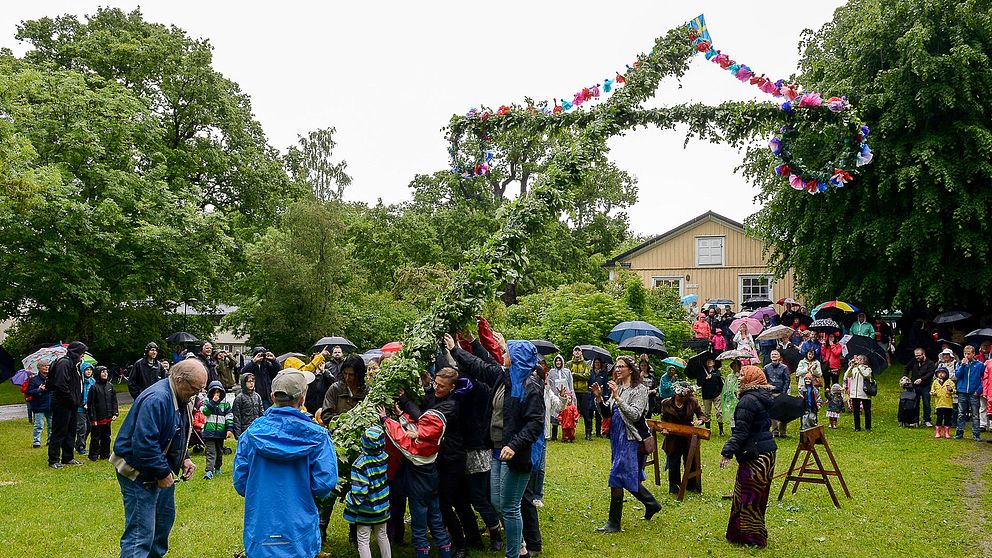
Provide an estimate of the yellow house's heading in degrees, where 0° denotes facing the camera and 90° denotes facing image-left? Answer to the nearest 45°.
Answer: approximately 0°

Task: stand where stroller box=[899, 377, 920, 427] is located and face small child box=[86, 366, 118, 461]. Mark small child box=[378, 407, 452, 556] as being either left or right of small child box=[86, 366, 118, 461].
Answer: left

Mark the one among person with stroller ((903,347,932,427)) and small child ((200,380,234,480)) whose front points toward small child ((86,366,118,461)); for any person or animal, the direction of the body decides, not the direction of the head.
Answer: the person with stroller

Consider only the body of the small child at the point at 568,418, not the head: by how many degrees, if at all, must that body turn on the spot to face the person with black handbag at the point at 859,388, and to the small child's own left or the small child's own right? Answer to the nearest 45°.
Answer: approximately 90° to the small child's own left
